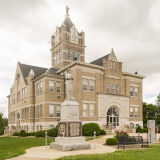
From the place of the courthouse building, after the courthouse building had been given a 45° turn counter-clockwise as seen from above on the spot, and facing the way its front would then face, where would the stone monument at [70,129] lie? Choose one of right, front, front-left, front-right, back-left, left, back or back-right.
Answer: right

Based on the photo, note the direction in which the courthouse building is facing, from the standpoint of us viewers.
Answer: facing the viewer and to the right of the viewer

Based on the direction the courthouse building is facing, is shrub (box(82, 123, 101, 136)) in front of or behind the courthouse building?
in front
